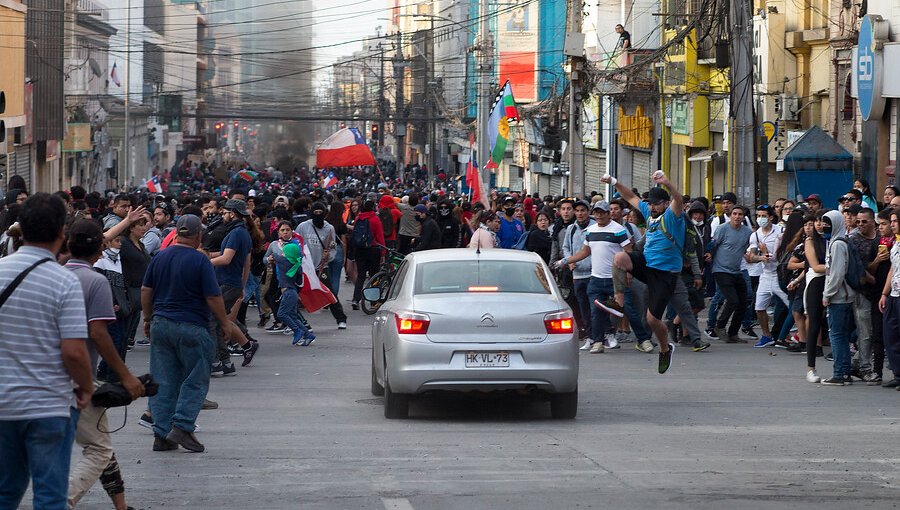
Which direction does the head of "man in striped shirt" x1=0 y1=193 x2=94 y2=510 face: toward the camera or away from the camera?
away from the camera

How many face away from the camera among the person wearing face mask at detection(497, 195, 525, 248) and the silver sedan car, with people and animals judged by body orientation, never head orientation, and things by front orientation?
1

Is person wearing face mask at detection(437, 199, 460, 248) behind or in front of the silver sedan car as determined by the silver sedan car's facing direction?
in front

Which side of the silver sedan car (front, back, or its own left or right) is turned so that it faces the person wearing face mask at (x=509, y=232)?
front

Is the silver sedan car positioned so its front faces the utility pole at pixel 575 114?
yes

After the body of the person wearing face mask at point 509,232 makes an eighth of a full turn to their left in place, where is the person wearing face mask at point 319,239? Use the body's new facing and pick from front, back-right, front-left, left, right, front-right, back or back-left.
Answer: right

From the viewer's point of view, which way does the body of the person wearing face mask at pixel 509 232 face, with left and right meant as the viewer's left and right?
facing the viewer

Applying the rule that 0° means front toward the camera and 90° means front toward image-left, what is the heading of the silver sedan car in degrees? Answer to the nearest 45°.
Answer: approximately 180°

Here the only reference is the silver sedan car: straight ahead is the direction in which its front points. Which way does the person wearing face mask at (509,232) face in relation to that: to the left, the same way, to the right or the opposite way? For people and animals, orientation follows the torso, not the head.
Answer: the opposite way

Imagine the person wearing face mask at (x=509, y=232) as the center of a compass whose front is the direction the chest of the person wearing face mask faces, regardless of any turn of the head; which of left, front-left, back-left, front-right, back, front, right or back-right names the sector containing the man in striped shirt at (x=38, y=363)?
front

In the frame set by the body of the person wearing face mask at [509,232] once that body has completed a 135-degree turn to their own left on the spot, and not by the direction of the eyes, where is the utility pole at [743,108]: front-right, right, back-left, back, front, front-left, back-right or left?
front-right

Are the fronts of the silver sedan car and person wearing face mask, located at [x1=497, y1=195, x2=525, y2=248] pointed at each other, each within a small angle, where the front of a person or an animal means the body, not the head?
yes

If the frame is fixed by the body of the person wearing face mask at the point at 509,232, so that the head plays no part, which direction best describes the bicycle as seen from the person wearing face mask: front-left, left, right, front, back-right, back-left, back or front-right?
right
